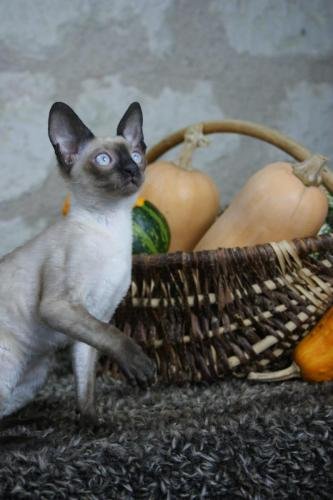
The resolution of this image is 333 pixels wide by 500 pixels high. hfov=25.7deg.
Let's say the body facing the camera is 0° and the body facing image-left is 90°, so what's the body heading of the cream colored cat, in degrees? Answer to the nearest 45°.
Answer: approximately 315°

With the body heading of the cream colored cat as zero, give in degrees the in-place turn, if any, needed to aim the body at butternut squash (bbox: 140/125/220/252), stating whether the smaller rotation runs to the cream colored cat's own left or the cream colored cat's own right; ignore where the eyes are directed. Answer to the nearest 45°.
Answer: approximately 90° to the cream colored cat's own left

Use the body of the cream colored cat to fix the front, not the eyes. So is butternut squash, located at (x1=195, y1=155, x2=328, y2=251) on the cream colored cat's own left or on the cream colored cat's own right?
on the cream colored cat's own left

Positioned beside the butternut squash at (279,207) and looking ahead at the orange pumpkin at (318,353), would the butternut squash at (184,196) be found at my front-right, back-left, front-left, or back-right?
back-right
